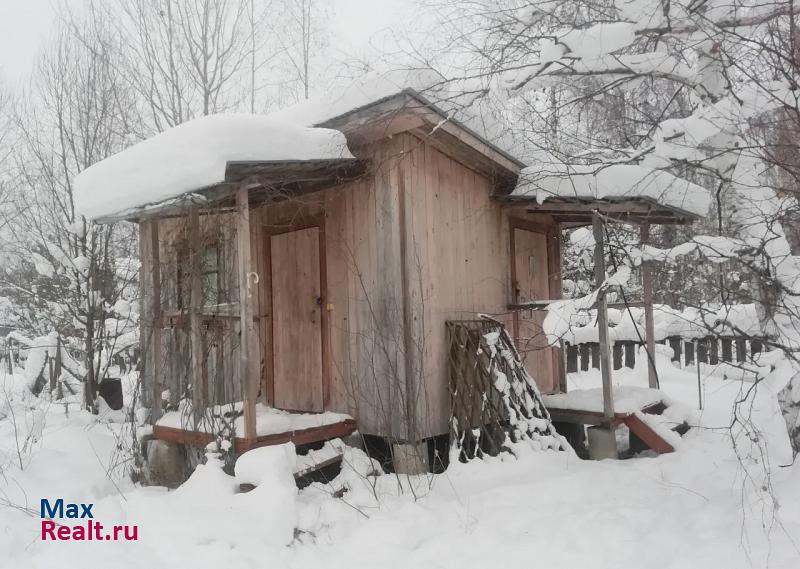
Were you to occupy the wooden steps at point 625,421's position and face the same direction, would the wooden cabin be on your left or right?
on your right

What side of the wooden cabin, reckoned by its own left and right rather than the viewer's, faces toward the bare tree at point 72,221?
right

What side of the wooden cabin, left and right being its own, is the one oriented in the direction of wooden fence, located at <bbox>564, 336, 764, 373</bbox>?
back

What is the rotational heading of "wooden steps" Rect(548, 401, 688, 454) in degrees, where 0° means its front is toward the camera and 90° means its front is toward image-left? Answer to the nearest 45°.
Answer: approximately 315°

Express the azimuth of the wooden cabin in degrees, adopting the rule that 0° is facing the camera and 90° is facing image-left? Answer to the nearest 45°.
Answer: approximately 45°
